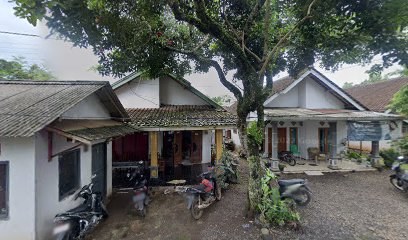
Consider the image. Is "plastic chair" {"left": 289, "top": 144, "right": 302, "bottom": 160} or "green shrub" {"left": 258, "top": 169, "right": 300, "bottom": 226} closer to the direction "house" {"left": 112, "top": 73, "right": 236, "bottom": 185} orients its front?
the green shrub

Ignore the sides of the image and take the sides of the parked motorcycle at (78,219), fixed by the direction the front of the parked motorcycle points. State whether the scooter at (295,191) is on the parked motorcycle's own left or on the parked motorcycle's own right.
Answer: on the parked motorcycle's own right

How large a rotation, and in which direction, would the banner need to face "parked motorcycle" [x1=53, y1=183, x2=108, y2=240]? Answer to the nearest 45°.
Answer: approximately 45° to its right

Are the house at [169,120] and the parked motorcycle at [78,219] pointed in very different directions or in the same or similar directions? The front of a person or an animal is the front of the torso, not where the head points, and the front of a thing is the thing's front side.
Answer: very different directions

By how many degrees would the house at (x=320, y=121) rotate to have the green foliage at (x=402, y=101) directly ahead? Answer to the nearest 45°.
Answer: approximately 90° to its left

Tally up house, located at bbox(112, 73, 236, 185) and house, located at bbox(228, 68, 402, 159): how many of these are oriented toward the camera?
2

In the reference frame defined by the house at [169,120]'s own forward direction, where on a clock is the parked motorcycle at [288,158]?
The parked motorcycle is roughly at 9 o'clock from the house.

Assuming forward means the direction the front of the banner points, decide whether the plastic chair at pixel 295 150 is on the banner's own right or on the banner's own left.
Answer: on the banner's own right
